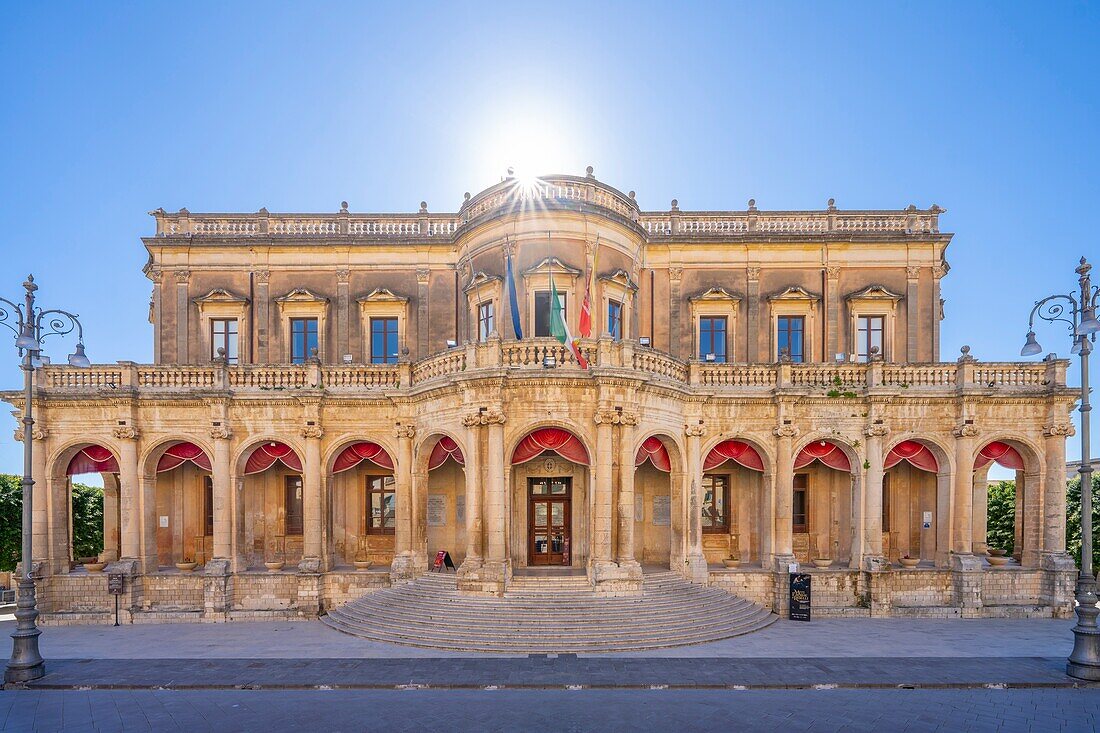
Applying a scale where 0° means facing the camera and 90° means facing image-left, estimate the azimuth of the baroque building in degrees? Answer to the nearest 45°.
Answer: approximately 0°

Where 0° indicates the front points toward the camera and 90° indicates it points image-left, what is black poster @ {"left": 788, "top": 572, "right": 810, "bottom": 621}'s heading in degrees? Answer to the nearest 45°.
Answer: approximately 0°

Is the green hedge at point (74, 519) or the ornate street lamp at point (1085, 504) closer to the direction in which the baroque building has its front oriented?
the ornate street lamp
